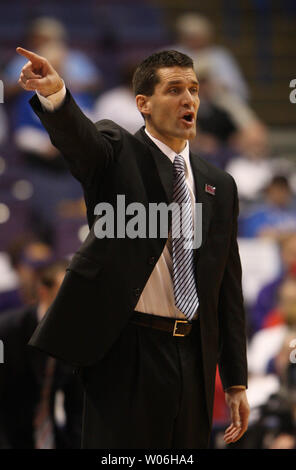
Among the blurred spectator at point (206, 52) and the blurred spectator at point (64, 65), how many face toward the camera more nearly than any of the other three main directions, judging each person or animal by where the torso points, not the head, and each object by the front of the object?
2

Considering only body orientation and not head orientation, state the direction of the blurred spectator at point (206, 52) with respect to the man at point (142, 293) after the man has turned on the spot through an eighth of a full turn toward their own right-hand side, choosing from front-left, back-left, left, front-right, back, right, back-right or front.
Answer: back

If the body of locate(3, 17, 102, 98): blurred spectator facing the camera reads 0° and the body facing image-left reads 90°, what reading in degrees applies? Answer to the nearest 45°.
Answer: approximately 0°

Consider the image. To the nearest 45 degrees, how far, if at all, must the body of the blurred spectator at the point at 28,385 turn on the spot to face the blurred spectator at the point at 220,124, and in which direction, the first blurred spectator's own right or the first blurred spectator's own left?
approximately 90° to the first blurred spectator's own left

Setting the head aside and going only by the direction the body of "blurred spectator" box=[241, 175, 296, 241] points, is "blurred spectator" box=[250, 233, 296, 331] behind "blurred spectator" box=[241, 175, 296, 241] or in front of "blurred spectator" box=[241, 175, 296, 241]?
in front

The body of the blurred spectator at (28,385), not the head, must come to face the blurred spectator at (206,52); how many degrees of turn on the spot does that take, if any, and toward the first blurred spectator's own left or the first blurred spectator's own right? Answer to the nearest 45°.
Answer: approximately 90° to the first blurred spectator's own left

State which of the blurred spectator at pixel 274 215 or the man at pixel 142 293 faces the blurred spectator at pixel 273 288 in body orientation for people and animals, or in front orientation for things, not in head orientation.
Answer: the blurred spectator at pixel 274 215

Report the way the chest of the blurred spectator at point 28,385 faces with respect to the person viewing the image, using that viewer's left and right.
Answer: facing the viewer and to the right of the viewer
